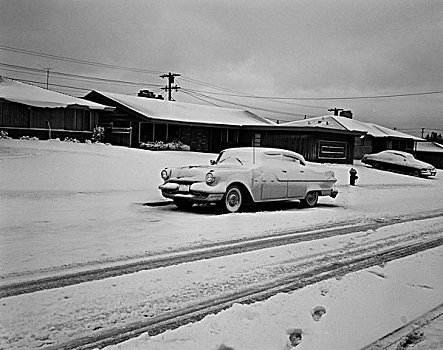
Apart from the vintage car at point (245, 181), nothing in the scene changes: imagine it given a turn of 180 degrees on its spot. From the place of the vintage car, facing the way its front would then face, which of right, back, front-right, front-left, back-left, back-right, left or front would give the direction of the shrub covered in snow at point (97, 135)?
left

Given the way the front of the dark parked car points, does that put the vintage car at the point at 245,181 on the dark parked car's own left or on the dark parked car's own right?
on the dark parked car's own right

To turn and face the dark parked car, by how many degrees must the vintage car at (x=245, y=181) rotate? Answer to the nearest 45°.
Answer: approximately 180°

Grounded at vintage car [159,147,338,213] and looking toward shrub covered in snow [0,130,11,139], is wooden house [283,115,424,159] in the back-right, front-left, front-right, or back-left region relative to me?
front-right

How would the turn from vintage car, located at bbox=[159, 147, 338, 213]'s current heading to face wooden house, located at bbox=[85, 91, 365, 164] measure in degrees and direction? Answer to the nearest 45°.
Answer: approximately 135° to its right

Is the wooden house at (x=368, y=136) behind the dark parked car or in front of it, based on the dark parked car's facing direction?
behind

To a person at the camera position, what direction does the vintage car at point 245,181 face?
facing the viewer and to the left of the viewer

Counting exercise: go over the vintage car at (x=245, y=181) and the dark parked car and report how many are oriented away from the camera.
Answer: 0
